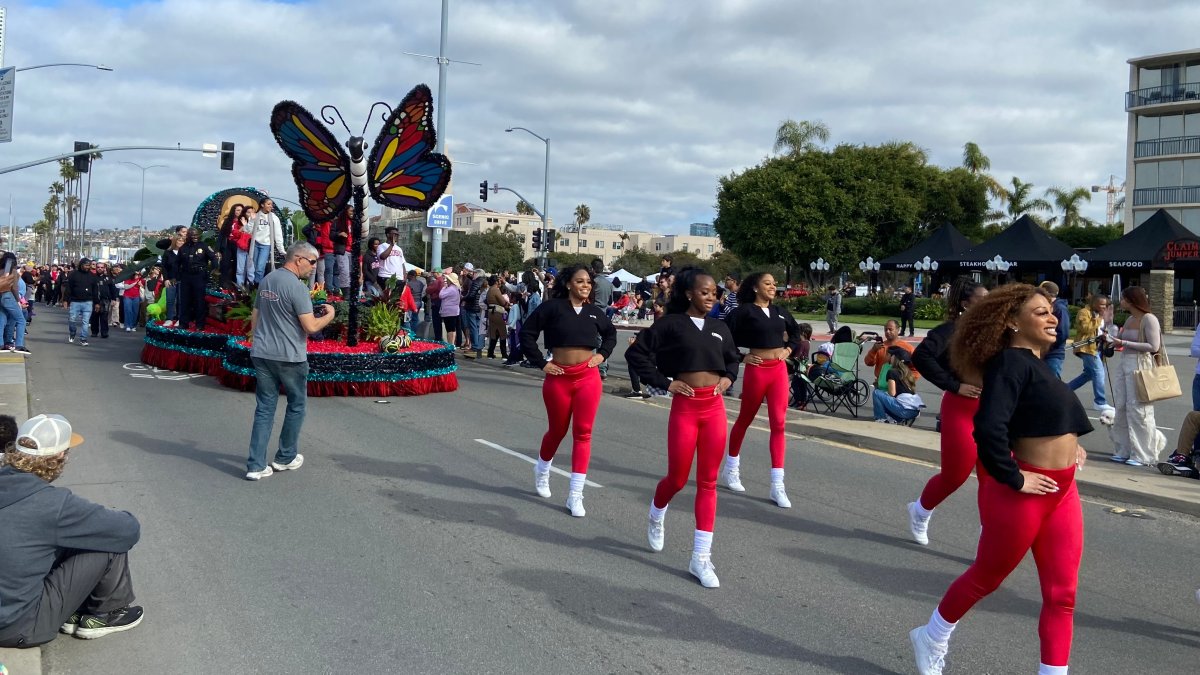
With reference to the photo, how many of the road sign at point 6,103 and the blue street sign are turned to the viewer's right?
0

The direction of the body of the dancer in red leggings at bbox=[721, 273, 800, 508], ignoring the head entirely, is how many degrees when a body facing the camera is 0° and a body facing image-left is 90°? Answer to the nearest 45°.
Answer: approximately 315°

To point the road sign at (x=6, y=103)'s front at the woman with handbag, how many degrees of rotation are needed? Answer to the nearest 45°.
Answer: approximately 45° to its left

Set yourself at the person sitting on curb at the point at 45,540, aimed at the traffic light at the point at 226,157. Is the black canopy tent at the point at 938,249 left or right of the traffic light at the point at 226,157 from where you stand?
right

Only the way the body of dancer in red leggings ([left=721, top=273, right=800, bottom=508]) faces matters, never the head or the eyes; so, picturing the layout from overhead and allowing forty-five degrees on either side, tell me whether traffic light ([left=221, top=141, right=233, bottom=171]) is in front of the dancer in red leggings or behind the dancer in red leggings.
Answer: behind

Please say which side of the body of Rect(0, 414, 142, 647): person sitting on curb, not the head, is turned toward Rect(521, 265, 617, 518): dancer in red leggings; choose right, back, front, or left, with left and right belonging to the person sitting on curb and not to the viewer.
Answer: front
